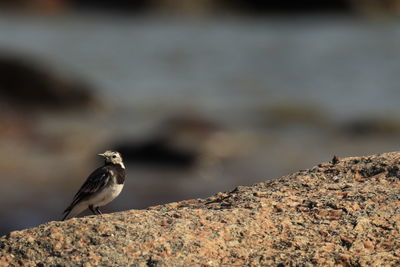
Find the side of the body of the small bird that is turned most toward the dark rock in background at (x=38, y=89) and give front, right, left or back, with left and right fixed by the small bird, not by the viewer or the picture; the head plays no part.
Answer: left

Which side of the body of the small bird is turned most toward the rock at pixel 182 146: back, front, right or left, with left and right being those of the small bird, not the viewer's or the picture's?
left

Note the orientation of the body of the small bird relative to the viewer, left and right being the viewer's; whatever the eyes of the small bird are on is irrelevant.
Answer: facing to the right of the viewer
